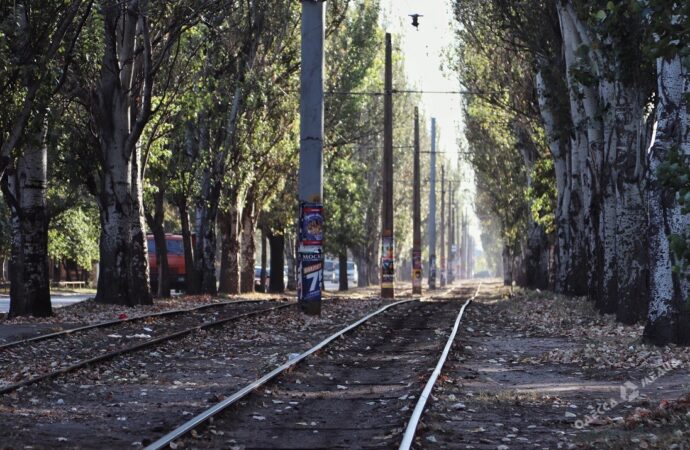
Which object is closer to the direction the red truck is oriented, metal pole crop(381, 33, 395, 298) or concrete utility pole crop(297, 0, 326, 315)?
the concrete utility pole

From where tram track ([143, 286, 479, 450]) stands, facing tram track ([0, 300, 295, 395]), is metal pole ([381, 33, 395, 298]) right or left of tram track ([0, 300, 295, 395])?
right

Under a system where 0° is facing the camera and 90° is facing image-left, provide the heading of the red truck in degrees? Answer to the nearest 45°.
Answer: approximately 0°

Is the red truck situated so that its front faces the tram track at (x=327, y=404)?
yes

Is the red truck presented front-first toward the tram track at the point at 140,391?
yes

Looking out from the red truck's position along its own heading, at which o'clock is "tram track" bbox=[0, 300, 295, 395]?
The tram track is roughly at 12 o'clock from the red truck.

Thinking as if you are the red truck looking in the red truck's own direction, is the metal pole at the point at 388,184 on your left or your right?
on your left
